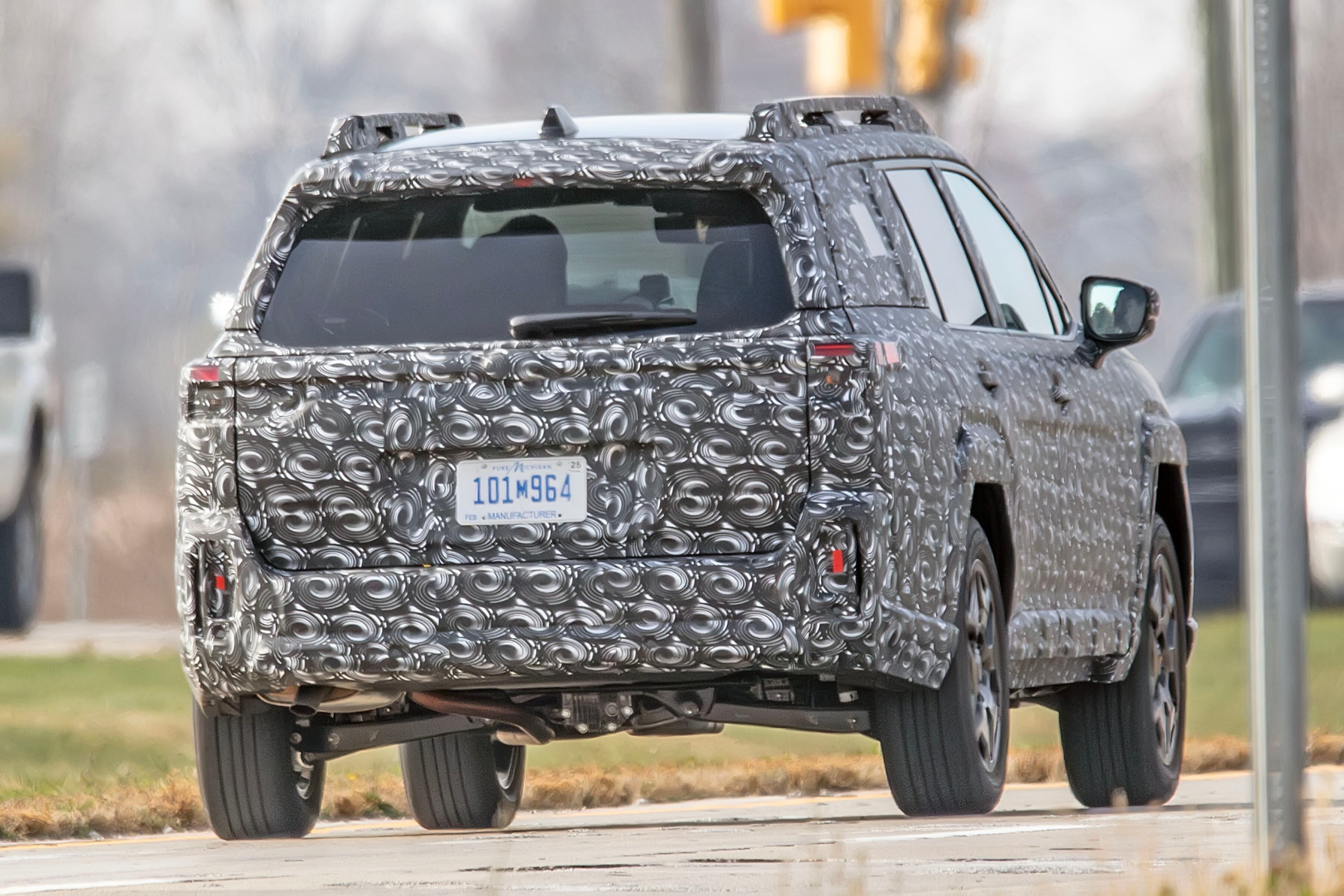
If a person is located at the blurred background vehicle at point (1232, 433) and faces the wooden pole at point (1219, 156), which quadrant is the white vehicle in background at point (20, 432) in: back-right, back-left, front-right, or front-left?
back-left

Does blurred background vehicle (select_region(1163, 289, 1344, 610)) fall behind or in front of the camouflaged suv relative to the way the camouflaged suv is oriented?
in front

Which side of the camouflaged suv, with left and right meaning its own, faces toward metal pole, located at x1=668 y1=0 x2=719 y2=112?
front

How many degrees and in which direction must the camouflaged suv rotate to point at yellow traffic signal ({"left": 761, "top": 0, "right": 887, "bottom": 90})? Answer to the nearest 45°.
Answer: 0° — it already faces it

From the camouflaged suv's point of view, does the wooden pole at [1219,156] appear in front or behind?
in front

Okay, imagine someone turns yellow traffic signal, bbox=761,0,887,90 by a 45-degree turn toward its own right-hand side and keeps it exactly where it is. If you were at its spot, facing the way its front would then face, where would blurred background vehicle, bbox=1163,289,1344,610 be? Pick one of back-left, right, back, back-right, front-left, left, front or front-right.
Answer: right

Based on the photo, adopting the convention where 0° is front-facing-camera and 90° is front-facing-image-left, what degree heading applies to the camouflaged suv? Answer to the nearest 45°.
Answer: approximately 180°
